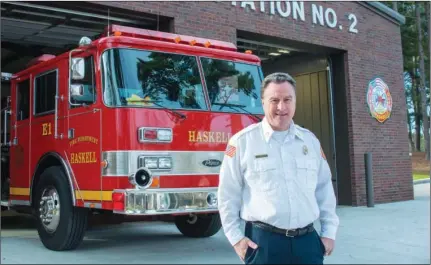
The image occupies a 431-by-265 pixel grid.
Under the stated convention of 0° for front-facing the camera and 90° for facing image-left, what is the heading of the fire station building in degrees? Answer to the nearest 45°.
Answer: approximately 315°

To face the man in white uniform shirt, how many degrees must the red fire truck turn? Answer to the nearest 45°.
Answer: approximately 45° to its right

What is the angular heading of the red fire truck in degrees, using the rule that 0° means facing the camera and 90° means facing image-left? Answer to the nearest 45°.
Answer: approximately 315°

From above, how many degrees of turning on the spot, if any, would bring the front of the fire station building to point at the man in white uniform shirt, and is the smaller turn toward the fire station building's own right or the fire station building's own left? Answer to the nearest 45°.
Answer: approximately 45° to the fire station building's own right

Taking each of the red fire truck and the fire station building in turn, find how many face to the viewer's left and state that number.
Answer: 0
